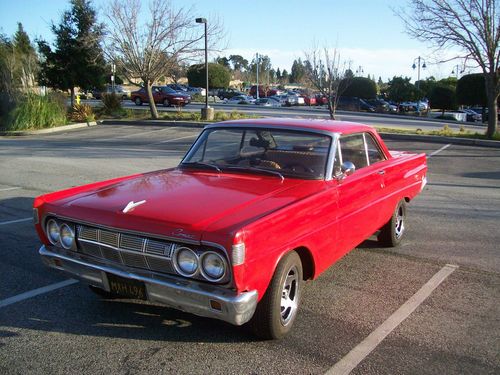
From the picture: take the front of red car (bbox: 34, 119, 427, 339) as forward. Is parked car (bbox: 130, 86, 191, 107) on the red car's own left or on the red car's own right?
on the red car's own right

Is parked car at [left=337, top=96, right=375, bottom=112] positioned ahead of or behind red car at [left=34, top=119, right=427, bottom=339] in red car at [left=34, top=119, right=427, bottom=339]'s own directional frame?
behind

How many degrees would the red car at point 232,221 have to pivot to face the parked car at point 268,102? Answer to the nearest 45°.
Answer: approximately 135° to its right

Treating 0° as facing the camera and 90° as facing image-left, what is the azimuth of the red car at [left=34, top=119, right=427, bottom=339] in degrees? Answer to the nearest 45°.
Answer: approximately 45°

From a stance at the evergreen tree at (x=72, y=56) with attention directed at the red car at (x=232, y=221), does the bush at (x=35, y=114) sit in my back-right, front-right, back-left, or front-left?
front-right

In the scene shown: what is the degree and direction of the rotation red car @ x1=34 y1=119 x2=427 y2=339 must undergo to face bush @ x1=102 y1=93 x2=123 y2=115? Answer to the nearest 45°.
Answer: approximately 135° to its right
